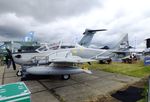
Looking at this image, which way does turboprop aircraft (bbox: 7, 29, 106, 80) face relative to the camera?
to the viewer's left
